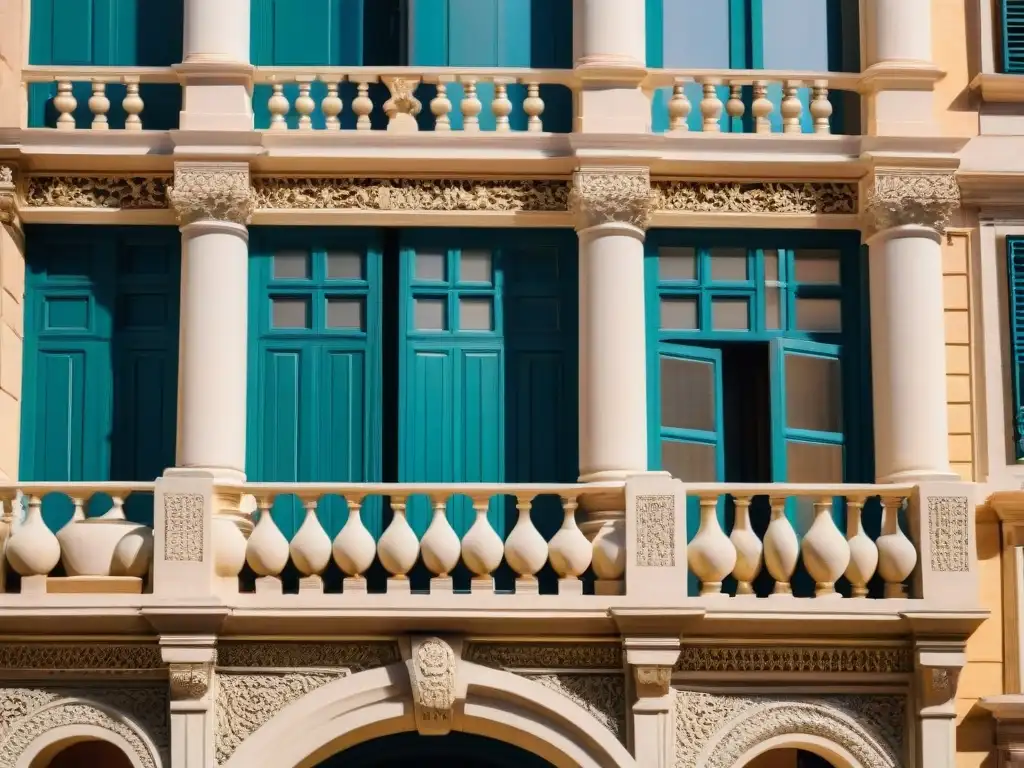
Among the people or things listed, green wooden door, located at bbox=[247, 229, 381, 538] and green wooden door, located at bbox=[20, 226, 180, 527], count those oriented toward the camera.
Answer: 2

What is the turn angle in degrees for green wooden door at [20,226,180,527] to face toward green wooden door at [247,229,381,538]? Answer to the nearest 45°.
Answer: approximately 90° to its left

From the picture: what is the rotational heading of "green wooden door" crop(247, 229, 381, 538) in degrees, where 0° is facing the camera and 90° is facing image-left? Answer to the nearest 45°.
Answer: approximately 0°

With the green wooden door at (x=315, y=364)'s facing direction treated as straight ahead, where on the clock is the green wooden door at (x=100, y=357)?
the green wooden door at (x=100, y=357) is roughly at 3 o'clock from the green wooden door at (x=315, y=364).

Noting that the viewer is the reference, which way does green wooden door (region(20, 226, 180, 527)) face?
facing the viewer

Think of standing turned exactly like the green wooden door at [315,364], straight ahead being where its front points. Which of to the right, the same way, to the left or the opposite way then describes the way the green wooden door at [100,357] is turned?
the same way
